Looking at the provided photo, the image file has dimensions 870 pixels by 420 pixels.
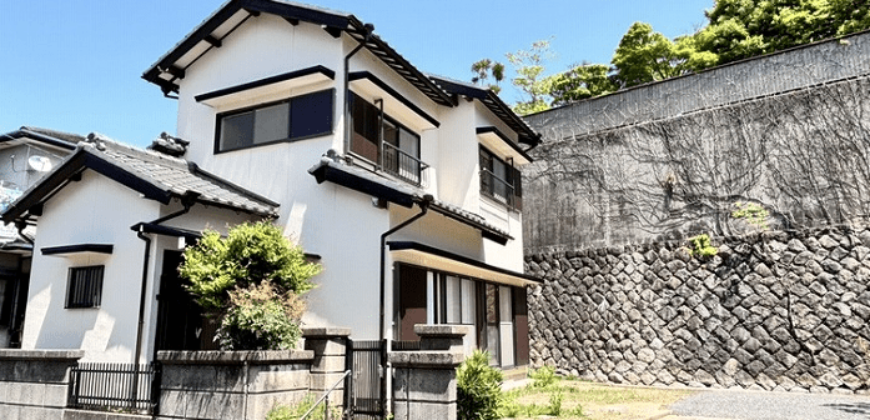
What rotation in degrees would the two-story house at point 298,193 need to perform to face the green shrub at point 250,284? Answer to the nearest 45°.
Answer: approximately 45° to its right

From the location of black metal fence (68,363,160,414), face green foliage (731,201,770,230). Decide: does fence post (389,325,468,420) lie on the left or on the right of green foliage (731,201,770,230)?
right

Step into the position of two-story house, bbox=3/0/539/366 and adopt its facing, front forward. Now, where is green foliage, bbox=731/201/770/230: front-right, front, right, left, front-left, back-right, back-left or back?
front-left

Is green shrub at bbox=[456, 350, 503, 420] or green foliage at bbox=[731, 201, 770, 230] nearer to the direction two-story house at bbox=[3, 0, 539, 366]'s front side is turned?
the green shrub

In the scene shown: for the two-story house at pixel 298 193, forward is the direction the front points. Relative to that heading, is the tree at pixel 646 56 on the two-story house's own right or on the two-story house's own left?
on the two-story house's own left

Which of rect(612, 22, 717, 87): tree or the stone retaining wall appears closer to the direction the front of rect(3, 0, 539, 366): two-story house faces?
the stone retaining wall
